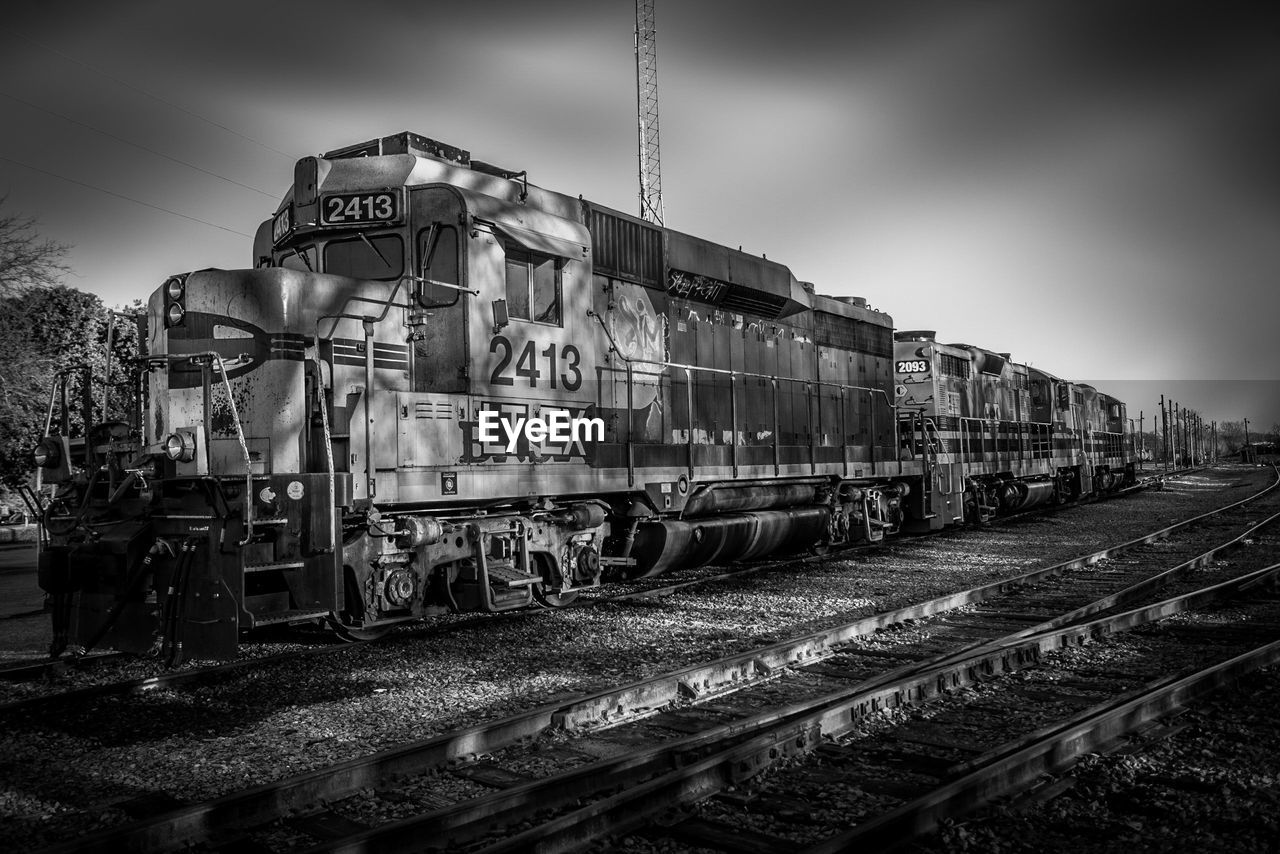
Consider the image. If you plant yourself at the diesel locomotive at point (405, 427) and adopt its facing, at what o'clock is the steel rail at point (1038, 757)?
The steel rail is roughly at 9 o'clock from the diesel locomotive.

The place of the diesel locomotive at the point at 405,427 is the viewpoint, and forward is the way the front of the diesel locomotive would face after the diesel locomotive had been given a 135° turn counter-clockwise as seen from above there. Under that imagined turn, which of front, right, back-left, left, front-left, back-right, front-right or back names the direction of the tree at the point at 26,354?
back-left

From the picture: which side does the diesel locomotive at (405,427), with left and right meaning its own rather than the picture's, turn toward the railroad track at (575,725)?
left

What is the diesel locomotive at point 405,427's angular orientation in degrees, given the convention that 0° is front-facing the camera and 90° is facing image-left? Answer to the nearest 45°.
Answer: approximately 45°
